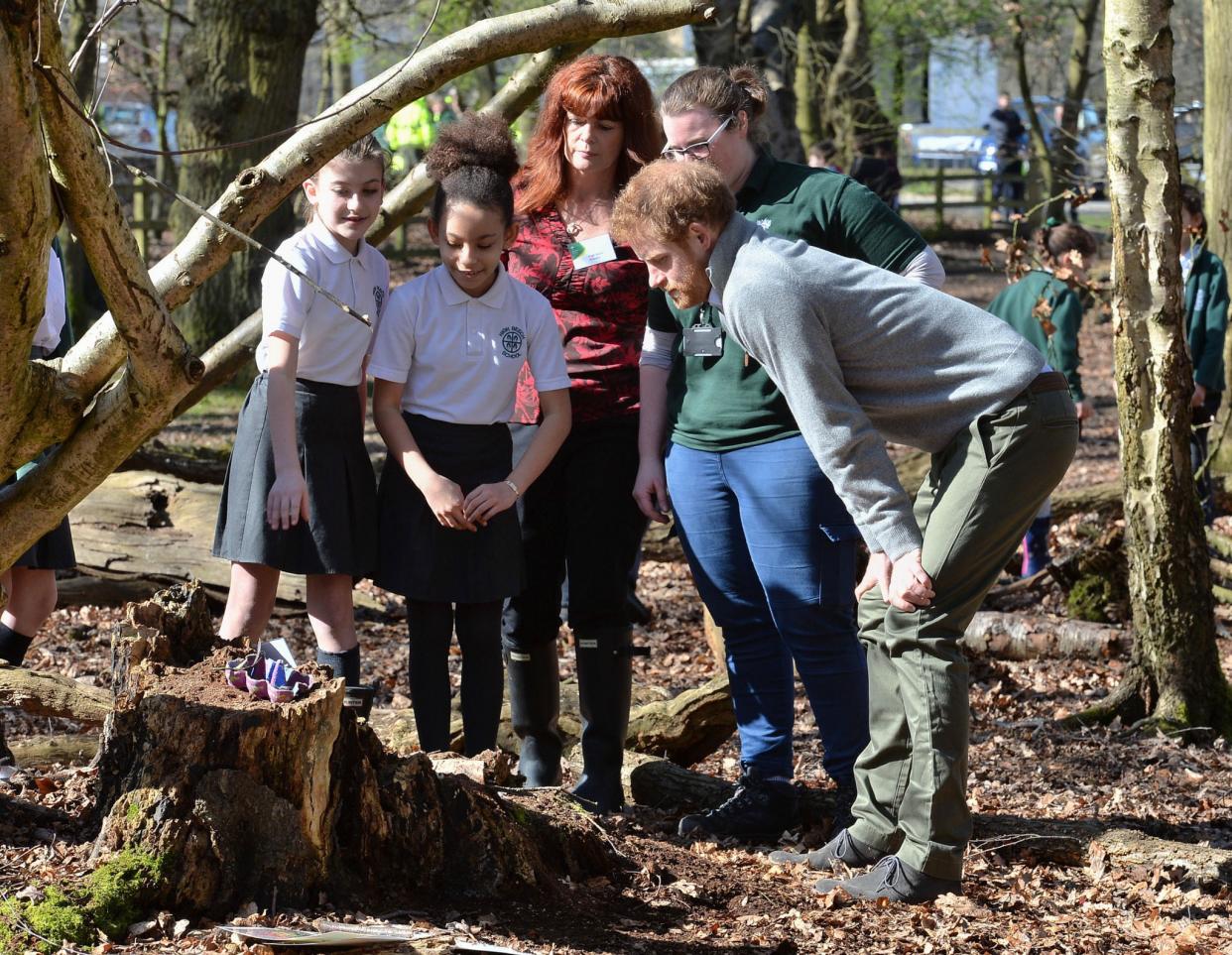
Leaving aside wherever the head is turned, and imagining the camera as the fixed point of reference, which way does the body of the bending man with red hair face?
to the viewer's left

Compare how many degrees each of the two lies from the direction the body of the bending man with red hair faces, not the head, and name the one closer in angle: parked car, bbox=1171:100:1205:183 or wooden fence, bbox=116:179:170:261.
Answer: the wooden fence

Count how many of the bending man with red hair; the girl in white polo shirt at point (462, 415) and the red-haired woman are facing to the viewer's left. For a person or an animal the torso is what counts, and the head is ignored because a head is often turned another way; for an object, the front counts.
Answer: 1

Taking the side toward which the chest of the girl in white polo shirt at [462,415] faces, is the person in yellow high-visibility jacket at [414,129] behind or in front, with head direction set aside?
behind

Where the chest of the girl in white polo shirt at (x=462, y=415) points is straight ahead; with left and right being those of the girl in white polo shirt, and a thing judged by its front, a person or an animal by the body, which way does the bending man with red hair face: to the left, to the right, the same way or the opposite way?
to the right

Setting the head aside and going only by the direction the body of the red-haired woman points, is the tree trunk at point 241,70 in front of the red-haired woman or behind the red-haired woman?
behind

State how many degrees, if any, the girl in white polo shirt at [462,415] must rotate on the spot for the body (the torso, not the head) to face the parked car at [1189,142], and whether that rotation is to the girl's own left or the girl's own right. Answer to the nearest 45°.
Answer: approximately 135° to the girl's own left

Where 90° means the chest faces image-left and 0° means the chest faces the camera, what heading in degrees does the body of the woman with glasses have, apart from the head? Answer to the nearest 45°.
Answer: approximately 45°

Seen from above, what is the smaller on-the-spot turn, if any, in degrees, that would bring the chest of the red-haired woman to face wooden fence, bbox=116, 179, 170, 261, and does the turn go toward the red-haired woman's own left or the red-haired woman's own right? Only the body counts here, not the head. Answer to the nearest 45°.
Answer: approximately 180°

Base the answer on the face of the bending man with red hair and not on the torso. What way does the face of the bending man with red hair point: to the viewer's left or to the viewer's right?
to the viewer's left

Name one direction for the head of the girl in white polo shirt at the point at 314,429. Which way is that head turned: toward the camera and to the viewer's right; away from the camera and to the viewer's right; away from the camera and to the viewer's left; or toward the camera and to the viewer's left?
toward the camera and to the viewer's right
